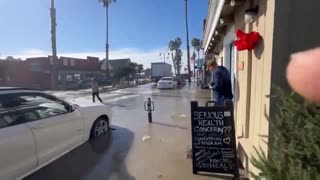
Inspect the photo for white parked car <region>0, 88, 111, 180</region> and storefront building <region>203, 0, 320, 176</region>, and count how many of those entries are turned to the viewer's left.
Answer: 1

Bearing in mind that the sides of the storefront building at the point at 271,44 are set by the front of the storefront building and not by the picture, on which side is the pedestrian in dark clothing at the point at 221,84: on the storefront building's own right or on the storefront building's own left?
on the storefront building's own right

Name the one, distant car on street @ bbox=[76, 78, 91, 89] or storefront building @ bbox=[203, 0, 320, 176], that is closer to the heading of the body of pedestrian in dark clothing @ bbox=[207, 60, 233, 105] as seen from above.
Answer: the distant car on street

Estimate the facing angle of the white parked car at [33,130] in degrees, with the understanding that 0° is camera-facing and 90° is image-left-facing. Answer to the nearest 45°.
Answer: approximately 225°

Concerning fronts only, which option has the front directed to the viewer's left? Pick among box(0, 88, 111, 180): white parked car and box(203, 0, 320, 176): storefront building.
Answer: the storefront building

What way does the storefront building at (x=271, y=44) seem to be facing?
to the viewer's left

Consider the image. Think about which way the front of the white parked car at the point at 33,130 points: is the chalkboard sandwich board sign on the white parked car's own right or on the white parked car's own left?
on the white parked car's own right
